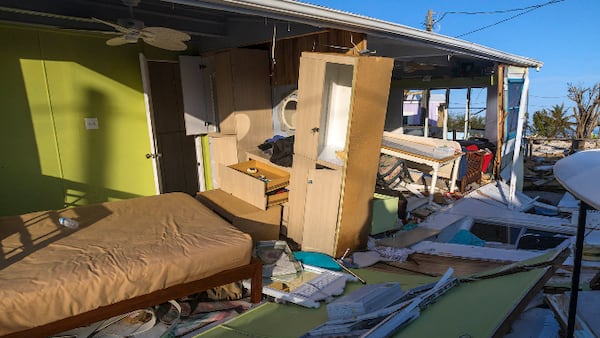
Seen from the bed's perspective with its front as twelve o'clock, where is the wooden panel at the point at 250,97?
The wooden panel is roughly at 12 o'clock from the bed.

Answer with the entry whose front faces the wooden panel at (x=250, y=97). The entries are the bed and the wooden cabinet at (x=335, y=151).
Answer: the bed

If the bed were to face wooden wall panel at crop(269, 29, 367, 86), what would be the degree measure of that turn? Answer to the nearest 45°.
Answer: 0° — it already faces it

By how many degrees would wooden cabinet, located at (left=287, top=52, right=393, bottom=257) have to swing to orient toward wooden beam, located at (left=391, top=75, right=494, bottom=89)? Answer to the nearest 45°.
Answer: approximately 180°

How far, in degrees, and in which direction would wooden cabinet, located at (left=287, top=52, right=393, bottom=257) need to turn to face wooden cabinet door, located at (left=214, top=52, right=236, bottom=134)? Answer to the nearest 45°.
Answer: approximately 90° to its right

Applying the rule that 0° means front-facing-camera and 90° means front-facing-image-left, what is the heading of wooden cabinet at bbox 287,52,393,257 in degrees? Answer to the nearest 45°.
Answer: approximately 45°

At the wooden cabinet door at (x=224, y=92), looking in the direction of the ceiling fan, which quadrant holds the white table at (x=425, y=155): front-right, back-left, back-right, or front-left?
back-left

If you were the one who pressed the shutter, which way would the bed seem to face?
facing away from the viewer and to the right of the viewer
